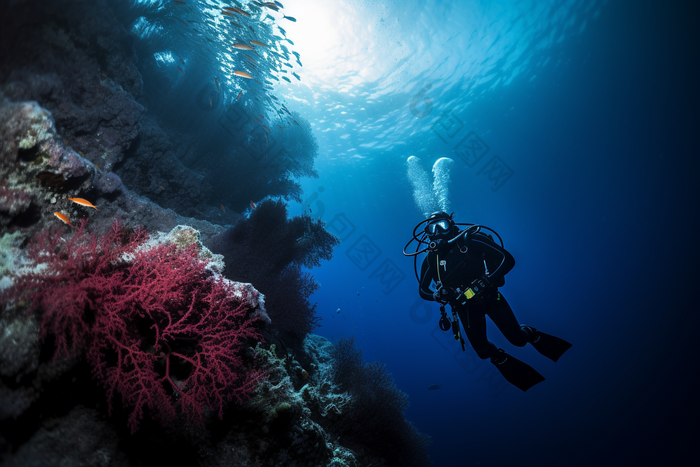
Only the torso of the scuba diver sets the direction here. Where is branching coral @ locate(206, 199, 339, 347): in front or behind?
in front

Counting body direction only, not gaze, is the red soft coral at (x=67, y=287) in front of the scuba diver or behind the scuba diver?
in front

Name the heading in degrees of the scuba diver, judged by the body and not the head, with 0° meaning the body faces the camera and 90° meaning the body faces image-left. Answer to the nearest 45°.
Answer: approximately 45°

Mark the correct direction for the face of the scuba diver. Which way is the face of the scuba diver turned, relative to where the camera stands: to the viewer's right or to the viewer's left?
to the viewer's left
